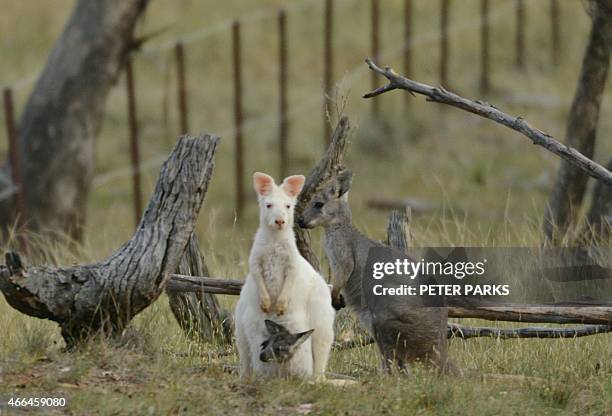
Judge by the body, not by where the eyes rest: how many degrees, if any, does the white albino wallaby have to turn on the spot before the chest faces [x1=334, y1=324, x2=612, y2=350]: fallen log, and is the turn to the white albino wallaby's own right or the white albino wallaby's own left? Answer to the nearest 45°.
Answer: approximately 135° to the white albino wallaby's own left

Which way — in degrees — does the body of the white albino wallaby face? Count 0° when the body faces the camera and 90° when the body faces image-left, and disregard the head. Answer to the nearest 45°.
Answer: approximately 0°

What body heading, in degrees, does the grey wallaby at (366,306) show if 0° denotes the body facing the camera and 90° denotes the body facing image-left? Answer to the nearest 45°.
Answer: approximately 90°

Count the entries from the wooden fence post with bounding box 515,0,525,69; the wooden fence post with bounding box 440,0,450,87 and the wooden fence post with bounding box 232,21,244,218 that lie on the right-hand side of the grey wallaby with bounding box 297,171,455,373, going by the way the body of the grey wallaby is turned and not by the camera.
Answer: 3

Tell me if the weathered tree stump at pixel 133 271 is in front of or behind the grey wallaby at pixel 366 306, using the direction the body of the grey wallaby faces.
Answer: in front

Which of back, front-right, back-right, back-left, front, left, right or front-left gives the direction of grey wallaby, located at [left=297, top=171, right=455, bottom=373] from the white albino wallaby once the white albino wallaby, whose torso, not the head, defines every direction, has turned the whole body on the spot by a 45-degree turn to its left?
left

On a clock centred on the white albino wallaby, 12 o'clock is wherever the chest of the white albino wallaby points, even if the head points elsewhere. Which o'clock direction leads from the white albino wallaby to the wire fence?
The wire fence is roughly at 6 o'clock from the white albino wallaby.

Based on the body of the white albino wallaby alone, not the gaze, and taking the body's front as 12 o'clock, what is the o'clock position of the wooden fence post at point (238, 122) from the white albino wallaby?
The wooden fence post is roughly at 6 o'clock from the white albino wallaby.

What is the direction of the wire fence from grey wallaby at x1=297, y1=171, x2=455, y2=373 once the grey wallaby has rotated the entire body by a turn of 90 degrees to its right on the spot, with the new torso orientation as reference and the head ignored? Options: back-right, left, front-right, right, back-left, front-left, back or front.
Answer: front

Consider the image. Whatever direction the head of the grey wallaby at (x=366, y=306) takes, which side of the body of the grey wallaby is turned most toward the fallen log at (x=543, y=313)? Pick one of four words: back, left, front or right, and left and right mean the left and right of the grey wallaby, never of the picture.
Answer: back
